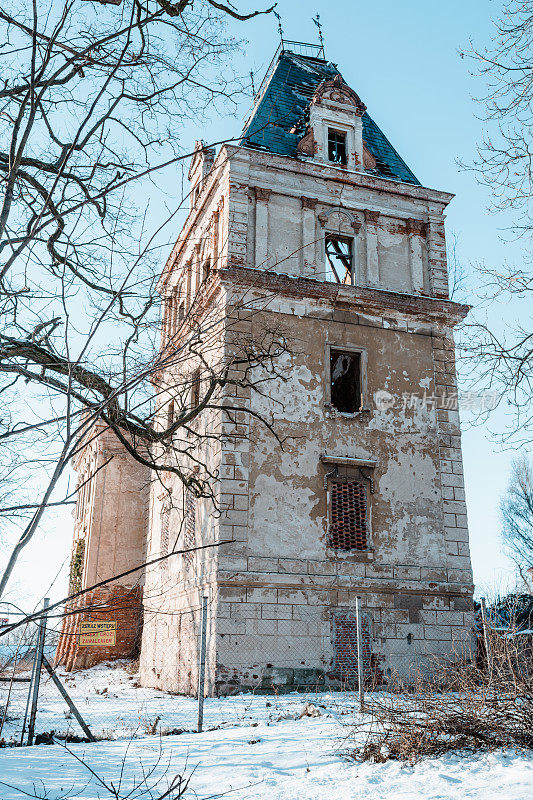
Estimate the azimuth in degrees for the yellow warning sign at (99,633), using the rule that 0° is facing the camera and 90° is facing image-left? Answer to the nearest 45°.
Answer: approximately 0°

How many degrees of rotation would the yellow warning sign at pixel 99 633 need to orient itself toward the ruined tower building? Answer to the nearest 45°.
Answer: approximately 135° to its left
